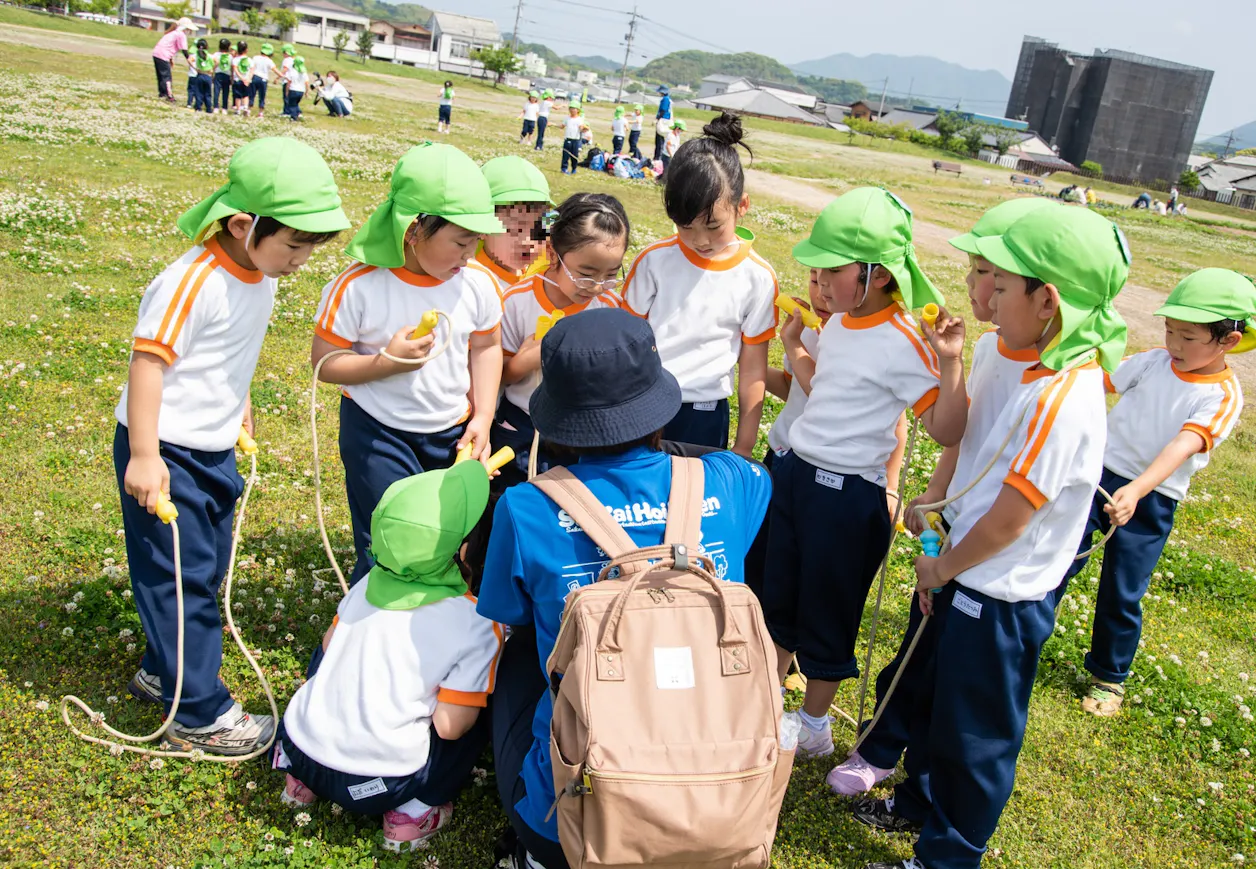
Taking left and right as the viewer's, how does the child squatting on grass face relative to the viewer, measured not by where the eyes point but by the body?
facing away from the viewer and to the right of the viewer

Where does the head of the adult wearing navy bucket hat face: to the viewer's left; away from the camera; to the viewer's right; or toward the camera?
away from the camera

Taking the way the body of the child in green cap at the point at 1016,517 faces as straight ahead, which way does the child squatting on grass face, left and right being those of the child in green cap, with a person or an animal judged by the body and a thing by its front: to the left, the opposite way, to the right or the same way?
to the right

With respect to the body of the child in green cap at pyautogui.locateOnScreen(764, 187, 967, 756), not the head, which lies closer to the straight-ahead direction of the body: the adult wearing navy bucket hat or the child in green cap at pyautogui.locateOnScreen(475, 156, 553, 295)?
the adult wearing navy bucket hat

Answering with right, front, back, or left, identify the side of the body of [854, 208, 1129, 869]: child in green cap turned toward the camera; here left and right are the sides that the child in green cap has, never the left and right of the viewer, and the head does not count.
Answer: left

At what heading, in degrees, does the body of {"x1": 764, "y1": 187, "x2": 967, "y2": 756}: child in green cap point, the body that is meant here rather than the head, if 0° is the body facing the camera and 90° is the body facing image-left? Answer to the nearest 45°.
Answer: approximately 45°

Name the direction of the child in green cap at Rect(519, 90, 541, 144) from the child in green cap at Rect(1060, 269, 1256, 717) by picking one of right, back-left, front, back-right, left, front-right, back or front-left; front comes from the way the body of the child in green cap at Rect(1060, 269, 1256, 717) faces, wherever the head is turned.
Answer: right

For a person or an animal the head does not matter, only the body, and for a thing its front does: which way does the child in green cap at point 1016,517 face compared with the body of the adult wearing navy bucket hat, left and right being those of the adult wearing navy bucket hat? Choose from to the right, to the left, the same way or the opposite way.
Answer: to the left

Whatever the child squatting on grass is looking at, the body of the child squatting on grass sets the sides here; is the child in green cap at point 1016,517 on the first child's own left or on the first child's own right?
on the first child's own right

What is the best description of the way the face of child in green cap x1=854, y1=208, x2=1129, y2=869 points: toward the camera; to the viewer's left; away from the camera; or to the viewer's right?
to the viewer's left

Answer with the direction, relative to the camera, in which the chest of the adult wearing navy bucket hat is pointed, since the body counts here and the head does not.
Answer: away from the camera
